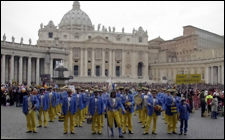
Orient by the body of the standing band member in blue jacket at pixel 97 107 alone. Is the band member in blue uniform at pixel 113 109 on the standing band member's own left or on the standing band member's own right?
on the standing band member's own left

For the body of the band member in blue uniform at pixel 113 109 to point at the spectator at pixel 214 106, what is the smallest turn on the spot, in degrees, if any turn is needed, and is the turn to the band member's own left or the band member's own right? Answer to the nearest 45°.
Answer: approximately 135° to the band member's own left

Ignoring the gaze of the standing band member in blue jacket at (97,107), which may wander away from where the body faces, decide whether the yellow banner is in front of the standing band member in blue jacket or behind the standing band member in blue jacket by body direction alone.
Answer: behind

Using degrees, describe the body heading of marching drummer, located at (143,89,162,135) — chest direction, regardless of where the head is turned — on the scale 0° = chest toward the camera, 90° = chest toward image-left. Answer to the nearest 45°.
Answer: approximately 0°
